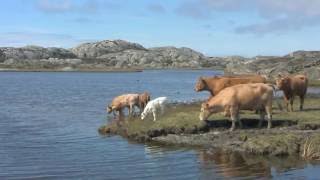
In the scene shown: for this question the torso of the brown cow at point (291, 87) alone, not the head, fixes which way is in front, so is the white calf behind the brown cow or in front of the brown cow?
in front

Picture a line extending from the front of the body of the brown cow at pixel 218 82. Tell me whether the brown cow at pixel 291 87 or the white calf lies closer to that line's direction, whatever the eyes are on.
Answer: the white calf

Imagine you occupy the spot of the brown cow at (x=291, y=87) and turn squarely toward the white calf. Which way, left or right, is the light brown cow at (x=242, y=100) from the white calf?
left

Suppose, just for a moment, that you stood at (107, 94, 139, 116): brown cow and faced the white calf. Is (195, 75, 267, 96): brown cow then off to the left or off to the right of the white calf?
left

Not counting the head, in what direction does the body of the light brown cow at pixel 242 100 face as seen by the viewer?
to the viewer's left

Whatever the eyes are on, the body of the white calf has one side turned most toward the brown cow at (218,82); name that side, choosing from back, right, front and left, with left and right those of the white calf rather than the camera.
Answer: back

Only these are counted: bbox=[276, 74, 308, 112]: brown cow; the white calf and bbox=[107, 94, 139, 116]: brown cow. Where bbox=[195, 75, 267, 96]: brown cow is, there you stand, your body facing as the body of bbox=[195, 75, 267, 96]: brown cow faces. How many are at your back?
1

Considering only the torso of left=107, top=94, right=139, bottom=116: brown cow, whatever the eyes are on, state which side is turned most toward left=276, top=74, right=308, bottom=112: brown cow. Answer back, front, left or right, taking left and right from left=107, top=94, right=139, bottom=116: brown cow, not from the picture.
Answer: back

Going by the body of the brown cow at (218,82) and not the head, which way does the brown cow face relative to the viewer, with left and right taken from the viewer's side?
facing to the left of the viewer

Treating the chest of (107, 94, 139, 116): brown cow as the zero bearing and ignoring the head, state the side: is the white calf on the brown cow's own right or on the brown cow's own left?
on the brown cow's own left

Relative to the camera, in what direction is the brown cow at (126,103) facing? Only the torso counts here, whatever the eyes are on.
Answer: to the viewer's left

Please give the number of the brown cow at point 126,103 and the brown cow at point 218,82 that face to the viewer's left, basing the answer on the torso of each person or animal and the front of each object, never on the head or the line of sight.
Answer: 2
